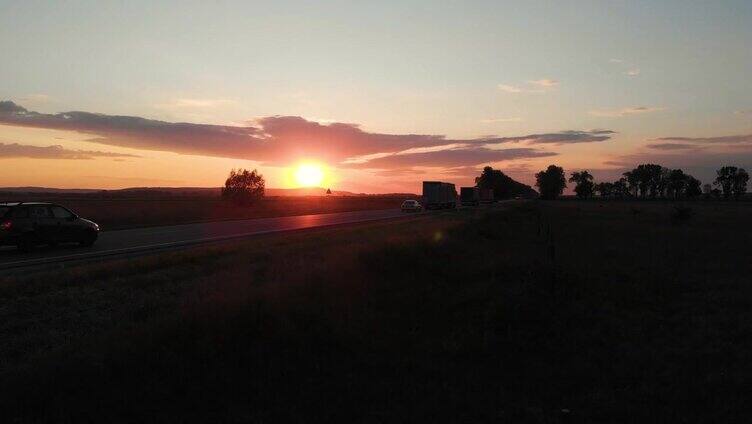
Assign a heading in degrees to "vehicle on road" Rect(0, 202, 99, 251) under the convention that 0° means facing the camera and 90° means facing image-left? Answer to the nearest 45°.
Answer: approximately 225°
